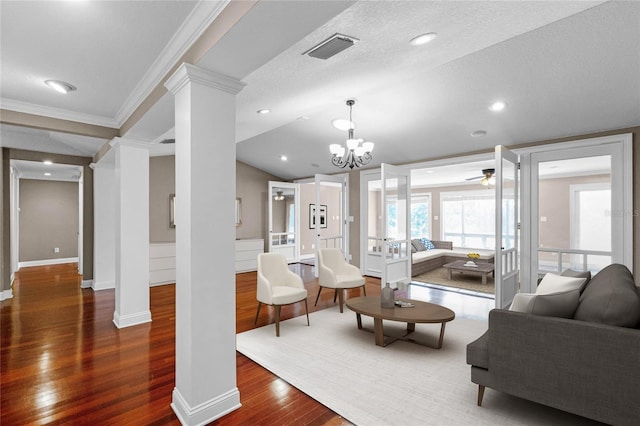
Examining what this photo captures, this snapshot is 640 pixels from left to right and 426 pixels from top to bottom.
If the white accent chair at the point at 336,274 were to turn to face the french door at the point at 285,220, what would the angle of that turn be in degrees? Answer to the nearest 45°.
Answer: approximately 135° to its left

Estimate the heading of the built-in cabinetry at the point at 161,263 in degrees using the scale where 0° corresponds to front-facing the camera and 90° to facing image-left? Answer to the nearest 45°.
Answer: approximately 315°

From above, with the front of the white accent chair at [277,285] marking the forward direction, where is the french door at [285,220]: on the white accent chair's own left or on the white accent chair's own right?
on the white accent chair's own left

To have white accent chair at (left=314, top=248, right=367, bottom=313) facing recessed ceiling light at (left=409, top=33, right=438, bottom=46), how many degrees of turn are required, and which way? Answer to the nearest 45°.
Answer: approximately 45° to its right

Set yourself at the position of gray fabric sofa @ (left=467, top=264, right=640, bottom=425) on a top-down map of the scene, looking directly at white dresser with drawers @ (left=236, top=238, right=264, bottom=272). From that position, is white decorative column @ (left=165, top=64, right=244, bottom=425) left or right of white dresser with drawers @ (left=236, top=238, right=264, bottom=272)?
left

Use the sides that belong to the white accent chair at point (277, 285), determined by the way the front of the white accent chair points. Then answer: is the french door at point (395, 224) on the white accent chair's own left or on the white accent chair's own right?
on the white accent chair's own left

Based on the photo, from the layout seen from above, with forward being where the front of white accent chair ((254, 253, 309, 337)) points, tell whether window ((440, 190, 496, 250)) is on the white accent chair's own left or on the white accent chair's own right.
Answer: on the white accent chair's own left

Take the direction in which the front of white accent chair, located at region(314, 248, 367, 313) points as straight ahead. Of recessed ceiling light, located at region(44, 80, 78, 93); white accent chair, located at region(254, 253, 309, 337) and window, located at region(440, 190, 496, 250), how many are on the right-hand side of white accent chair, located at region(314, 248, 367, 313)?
2
